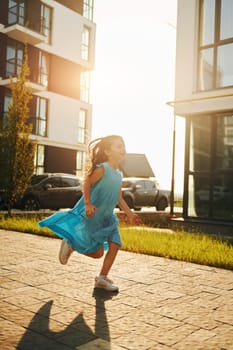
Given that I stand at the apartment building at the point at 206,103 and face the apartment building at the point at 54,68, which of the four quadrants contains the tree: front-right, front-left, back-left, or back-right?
front-left

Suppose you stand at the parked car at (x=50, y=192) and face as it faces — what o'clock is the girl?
The girl is roughly at 9 o'clock from the parked car.

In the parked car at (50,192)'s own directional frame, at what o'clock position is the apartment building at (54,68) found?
The apartment building is roughly at 3 o'clock from the parked car.

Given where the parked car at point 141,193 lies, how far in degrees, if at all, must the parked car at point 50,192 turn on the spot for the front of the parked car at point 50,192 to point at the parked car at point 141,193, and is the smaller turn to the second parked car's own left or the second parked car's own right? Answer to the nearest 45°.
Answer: approximately 180°
